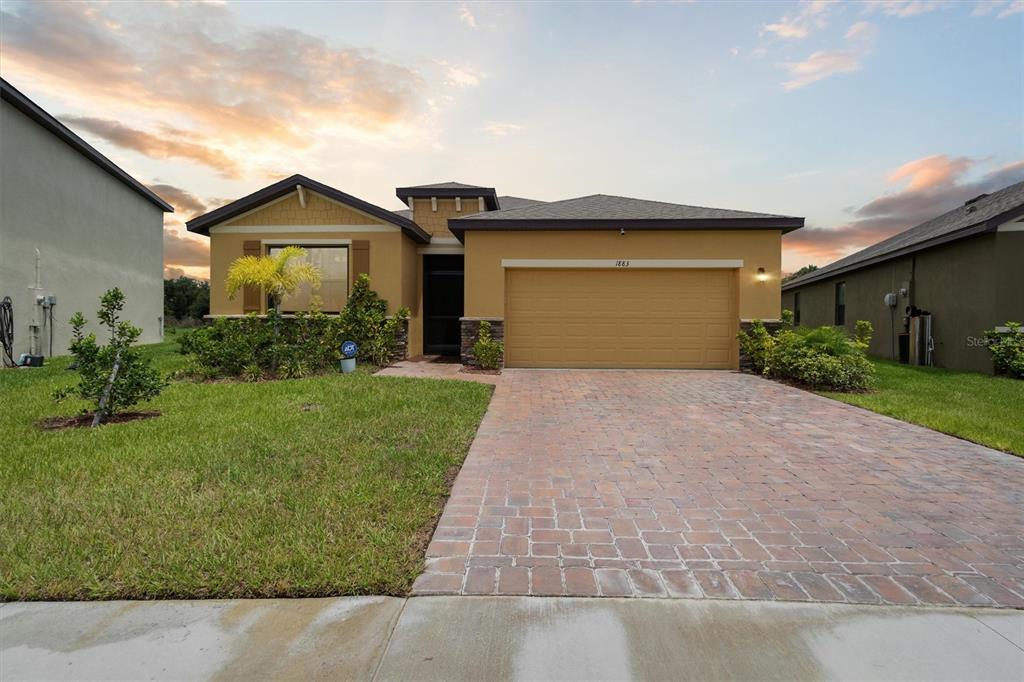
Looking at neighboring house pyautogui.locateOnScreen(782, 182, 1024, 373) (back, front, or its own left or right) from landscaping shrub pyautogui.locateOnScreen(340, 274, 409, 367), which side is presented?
right

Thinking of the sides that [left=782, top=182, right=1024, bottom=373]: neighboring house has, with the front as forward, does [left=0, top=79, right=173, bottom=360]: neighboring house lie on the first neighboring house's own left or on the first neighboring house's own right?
on the first neighboring house's own right

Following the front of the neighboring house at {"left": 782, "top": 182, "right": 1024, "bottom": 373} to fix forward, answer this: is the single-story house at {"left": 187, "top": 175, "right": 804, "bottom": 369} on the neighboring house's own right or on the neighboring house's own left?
on the neighboring house's own right

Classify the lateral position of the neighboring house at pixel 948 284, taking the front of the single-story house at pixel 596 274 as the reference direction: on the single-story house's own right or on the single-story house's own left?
on the single-story house's own left

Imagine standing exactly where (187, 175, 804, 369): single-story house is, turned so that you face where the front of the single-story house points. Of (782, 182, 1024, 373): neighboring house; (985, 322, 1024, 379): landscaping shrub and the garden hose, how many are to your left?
2

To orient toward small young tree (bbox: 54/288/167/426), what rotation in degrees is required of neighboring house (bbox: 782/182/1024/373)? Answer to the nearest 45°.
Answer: approximately 90° to its right

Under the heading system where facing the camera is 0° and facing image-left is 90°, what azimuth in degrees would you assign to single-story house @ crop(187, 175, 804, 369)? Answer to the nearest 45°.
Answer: approximately 0°

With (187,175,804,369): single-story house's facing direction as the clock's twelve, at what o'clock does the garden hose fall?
The garden hose is roughly at 3 o'clock from the single-story house.

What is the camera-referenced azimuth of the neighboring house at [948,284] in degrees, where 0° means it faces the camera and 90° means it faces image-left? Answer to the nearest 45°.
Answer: approximately 315°
